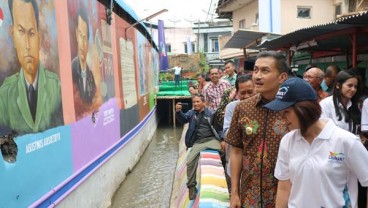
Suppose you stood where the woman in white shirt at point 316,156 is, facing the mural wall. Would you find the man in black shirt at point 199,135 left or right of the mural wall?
right

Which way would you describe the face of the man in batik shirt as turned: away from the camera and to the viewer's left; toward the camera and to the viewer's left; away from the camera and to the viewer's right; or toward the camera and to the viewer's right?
toward the camera and to the viewer's left

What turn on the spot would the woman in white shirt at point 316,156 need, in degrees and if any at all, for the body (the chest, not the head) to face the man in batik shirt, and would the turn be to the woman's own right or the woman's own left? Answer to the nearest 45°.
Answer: approximately 90° to the woman's own right

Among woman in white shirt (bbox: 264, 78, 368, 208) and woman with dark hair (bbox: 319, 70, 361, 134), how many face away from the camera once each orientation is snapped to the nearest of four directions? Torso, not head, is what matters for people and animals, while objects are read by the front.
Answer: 0

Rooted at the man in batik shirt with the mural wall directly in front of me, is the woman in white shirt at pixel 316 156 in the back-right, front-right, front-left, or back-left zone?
back-left

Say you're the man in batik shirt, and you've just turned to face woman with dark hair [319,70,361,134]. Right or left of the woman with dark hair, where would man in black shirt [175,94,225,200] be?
left

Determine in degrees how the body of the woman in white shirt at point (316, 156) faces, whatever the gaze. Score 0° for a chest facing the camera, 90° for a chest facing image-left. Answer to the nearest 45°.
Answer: approximately 45°

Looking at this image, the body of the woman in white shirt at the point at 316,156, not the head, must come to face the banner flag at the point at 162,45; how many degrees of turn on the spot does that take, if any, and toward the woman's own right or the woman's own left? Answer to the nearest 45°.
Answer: approximately 90° to the woman's own right
